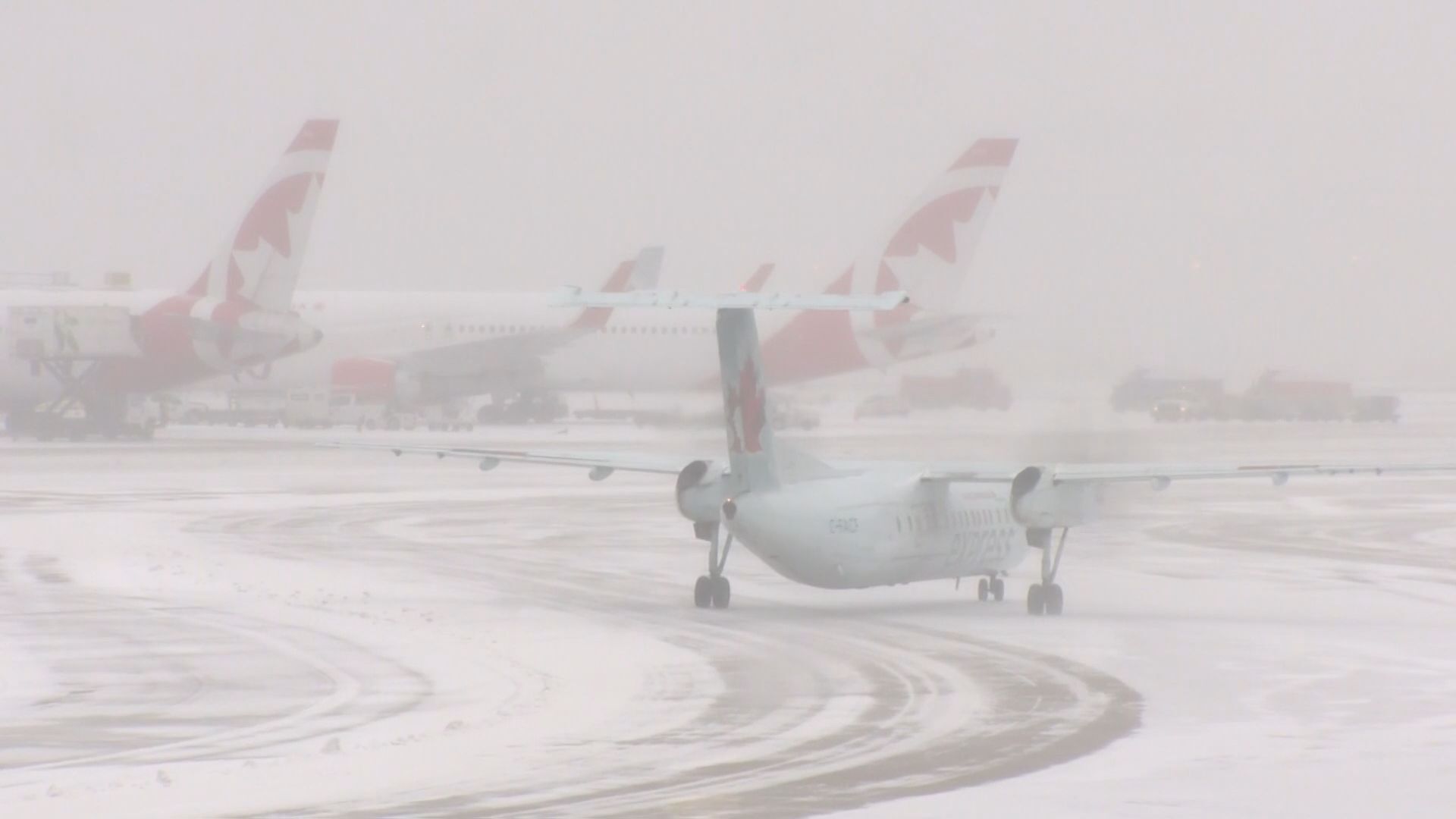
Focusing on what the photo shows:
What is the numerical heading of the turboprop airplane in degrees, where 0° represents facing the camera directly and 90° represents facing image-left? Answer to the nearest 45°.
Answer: approximately 180°
